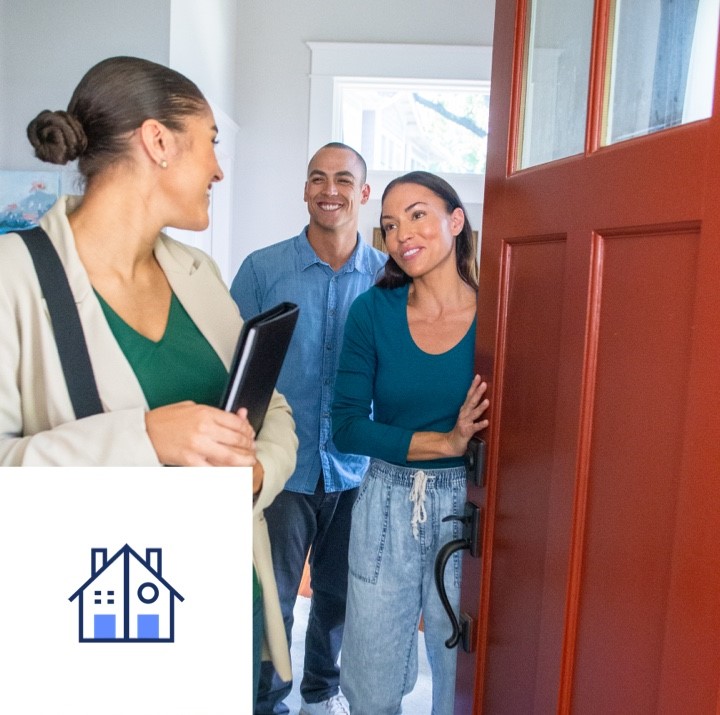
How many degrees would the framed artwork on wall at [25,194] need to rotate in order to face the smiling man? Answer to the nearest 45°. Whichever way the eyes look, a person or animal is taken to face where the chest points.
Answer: approximately 45° to its left

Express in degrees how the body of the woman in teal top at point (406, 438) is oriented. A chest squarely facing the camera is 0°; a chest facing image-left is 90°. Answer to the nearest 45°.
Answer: approximately 0°

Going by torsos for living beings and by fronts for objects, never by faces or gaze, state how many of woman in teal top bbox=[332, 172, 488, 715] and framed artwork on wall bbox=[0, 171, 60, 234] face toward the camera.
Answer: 2

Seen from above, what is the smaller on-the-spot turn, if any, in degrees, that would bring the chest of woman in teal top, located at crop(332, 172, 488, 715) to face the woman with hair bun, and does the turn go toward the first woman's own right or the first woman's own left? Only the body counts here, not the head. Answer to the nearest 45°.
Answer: approximately 45° to the first woman's own right

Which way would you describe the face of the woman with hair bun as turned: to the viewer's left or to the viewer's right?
to the viewer's right

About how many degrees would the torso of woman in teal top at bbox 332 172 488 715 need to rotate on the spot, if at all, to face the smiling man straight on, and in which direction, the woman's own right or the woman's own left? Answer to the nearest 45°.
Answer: approximately 135° to the woman's own right

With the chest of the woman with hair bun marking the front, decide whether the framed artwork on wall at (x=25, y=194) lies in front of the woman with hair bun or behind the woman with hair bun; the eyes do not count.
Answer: behind

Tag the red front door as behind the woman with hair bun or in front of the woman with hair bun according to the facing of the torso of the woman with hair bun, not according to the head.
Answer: in front

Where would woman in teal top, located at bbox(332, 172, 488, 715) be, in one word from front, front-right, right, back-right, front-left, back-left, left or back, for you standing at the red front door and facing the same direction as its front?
right
